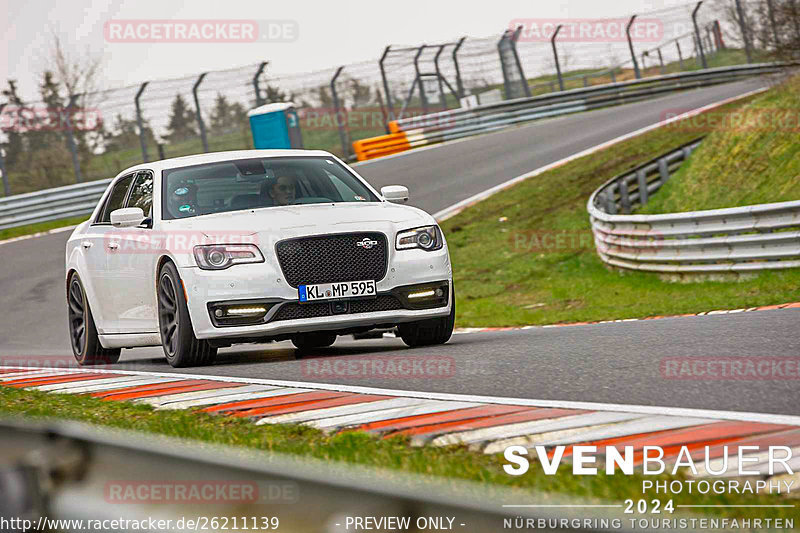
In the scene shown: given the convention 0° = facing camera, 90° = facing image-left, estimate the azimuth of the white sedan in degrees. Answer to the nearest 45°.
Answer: approximately 315°

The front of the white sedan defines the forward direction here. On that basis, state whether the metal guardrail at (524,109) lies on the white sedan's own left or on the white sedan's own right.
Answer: on the white sedan's own left

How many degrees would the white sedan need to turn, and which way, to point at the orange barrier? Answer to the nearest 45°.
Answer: approximately 135° to its left

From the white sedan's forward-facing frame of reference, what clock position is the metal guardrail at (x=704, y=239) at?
The metal guardrail is roughly at 9 o'clock from the white sedan.

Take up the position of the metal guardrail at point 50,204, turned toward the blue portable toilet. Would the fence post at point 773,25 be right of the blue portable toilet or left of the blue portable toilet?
right

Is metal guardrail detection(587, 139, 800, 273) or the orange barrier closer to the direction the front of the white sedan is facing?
the metal guardrail

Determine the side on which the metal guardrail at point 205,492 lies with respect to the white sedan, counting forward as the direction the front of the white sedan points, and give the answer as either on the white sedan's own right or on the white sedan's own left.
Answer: on the white sedan's own right

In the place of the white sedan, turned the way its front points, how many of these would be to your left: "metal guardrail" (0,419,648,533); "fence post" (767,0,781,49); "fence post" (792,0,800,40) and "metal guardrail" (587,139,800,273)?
3

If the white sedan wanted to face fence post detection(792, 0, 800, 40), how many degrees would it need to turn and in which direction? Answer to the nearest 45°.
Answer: approximately 90° to its left

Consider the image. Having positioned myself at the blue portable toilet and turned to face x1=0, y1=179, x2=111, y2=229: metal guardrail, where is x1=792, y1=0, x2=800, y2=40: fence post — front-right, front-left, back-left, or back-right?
back-left

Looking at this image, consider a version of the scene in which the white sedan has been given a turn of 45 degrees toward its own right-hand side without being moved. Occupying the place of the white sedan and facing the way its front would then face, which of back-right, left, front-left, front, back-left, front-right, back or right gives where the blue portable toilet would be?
back

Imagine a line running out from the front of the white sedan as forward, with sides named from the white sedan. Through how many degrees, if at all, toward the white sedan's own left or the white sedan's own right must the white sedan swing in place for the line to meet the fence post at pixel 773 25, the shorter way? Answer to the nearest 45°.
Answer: approximately 90° to the white sedan's own left

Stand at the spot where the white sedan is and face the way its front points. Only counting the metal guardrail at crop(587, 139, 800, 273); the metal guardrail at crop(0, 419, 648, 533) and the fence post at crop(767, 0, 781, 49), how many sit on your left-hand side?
2

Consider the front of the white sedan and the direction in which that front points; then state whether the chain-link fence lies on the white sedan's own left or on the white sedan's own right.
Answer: on the white sedan's own left
